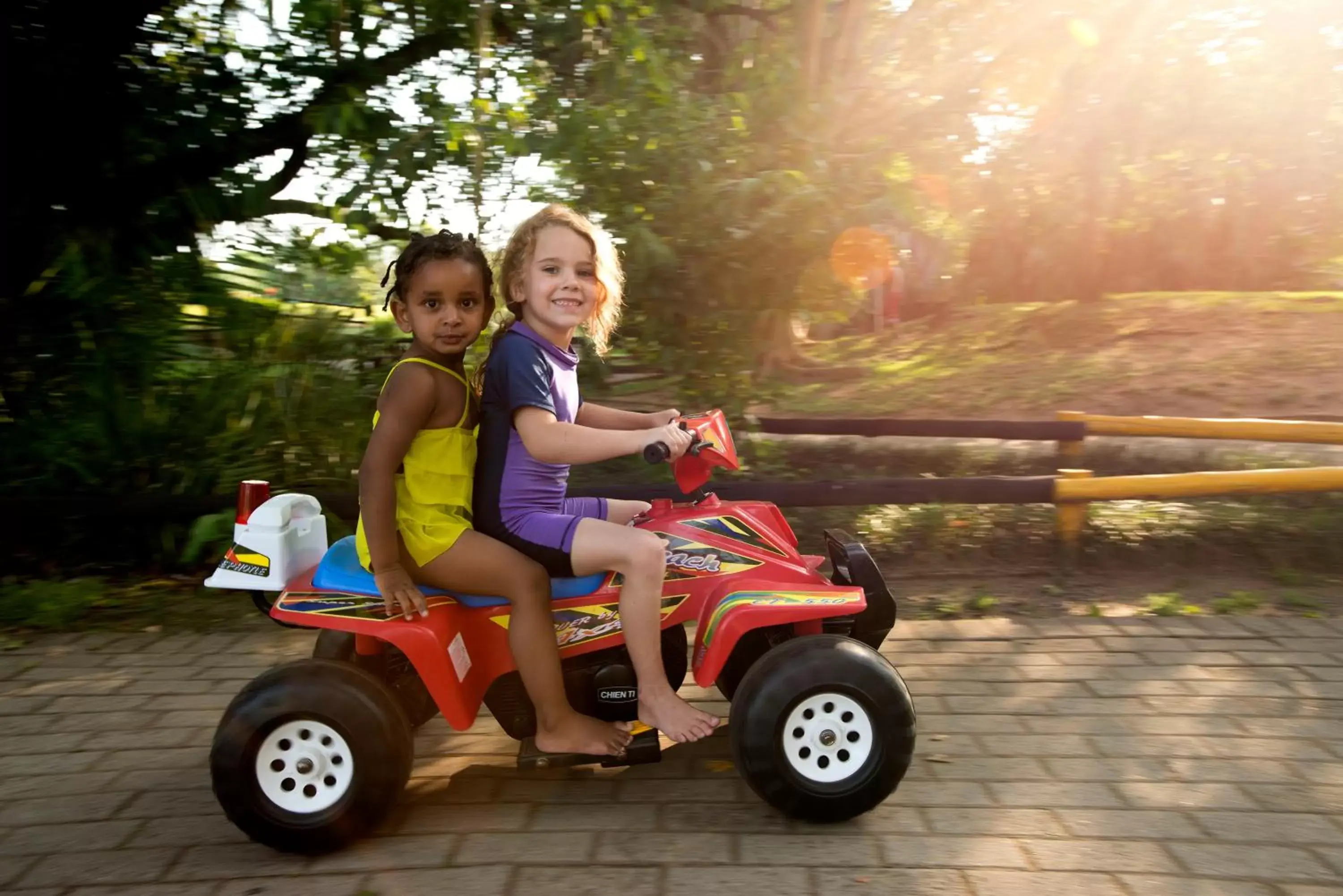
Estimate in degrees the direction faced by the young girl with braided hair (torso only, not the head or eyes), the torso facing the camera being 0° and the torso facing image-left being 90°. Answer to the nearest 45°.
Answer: approximately 270°

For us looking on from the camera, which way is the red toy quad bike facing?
facing to the right of the viewer

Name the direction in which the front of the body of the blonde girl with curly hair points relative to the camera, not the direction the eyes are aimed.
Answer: to the viewer's right
